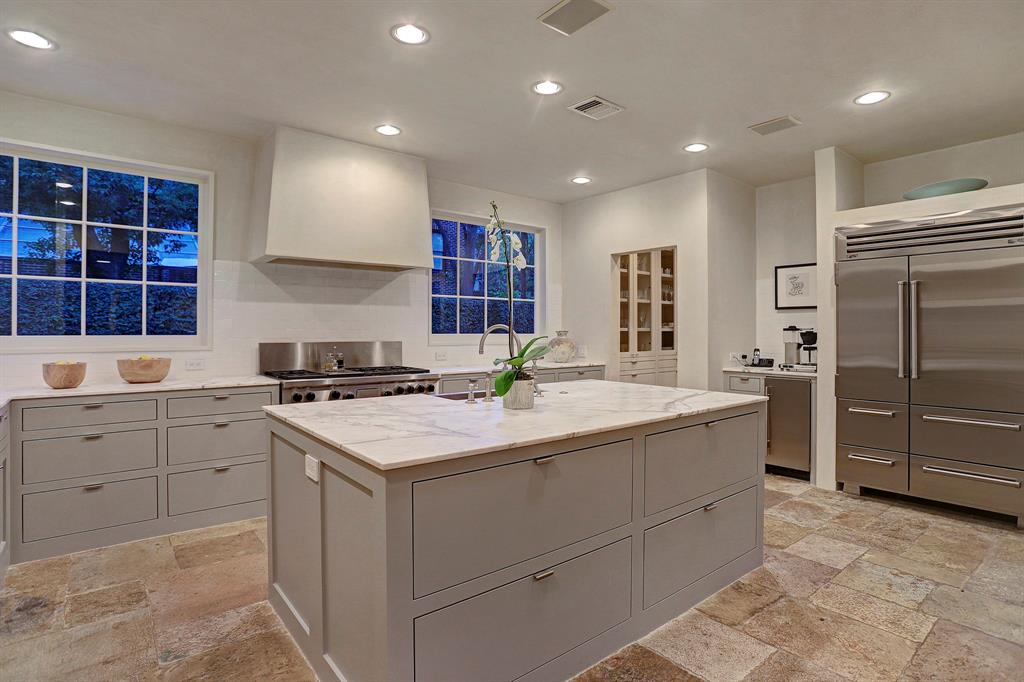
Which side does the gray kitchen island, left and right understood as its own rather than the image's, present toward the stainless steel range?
back

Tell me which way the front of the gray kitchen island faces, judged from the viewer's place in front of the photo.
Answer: facing the viewer and to the right of the viewer

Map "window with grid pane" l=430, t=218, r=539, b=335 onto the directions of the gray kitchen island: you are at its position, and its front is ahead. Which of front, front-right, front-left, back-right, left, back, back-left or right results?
back-left

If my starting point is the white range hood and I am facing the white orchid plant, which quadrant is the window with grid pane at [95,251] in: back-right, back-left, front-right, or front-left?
back-right

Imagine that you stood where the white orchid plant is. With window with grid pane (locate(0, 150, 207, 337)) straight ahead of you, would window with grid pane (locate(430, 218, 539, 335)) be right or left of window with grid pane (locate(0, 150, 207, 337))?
right

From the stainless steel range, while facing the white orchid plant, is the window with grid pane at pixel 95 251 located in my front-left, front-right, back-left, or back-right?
back-right

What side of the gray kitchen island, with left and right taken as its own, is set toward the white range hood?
back

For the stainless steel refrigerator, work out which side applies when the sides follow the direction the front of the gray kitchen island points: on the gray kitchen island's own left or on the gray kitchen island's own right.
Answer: on the gray kitchen island's own left
